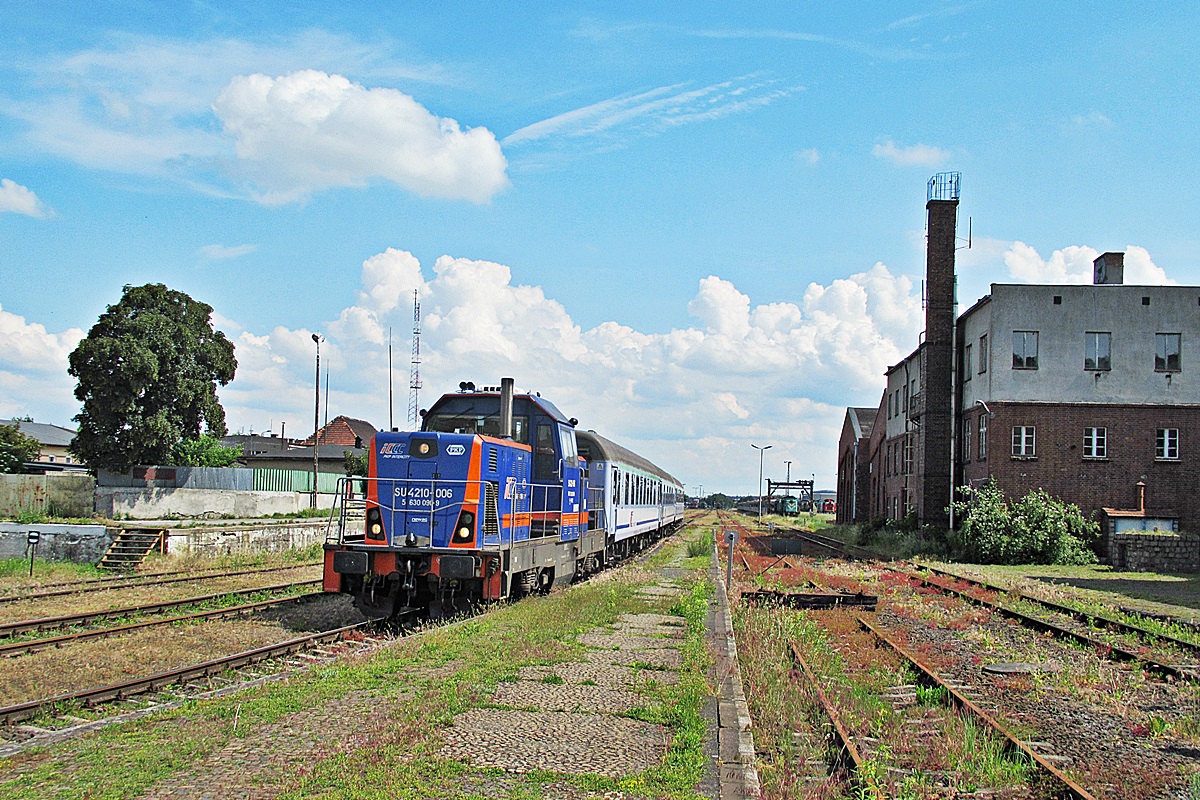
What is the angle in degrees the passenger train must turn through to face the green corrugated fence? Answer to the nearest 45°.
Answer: approximately 135° to its right

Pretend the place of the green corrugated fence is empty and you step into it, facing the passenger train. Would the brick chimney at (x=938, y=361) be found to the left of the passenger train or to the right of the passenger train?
left

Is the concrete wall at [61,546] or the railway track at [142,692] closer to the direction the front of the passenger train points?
the railway track

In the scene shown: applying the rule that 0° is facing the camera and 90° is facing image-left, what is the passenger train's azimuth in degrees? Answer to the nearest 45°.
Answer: approximately 45°
